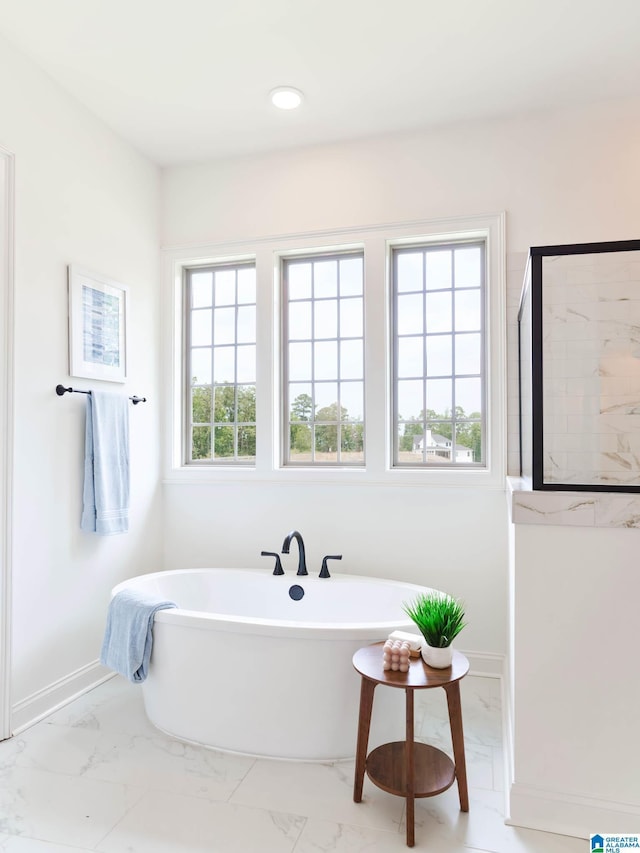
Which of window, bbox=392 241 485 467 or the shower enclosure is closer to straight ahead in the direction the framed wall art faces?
the shower enclosure

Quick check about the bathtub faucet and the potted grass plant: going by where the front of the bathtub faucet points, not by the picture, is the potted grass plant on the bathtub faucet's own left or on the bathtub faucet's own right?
on the bathtub faucet's own left

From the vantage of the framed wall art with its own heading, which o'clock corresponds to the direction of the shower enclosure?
The shower enclosure is roughly at 12 o'clock from the framed wall art.

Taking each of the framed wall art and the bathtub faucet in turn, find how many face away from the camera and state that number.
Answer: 0

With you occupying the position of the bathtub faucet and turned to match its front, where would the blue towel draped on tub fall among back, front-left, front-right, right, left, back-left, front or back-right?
front

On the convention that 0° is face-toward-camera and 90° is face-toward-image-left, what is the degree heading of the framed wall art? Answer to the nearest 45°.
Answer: approximately 315°

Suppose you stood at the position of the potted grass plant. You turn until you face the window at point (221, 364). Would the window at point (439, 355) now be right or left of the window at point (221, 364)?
right

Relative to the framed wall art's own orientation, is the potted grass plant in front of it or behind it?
in front

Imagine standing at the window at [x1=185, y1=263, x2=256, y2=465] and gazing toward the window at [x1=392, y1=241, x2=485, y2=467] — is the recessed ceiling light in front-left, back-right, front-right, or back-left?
front-right

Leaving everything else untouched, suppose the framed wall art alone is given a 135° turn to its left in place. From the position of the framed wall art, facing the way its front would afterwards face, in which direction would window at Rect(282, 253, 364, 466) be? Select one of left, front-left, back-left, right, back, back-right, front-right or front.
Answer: right

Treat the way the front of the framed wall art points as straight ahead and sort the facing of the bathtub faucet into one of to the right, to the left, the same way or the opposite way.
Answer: to the right

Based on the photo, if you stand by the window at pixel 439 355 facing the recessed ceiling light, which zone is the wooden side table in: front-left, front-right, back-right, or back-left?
front-left
